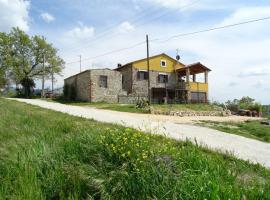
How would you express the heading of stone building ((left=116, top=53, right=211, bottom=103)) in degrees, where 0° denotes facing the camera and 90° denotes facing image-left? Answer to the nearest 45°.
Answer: approximately 0°

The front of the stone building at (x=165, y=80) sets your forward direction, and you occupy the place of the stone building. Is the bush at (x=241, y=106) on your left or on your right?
on your left

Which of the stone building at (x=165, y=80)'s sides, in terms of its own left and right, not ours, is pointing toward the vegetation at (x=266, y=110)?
left

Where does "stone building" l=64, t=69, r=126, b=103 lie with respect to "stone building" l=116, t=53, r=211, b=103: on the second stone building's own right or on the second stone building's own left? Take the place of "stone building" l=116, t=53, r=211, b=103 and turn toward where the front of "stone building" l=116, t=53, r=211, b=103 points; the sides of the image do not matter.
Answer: on the second stone building's own right

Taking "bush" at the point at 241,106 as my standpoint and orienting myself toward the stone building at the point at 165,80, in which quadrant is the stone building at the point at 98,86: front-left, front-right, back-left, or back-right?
front-left

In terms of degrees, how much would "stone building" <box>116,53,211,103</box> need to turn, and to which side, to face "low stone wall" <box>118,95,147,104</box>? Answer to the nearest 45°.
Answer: approximately 45° to its right
